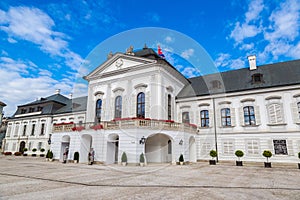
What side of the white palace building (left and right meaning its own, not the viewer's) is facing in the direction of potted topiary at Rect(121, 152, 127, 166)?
front

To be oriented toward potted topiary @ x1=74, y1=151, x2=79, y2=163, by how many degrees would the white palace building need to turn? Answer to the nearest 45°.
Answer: approximately 45° to its right

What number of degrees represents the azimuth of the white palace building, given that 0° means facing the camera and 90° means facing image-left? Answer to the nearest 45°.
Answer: approximately 45°
